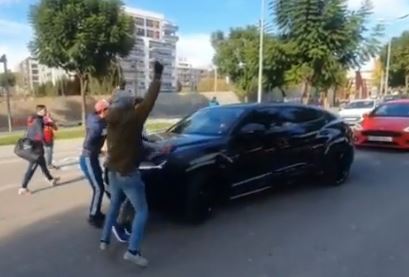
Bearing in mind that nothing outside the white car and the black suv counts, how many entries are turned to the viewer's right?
0

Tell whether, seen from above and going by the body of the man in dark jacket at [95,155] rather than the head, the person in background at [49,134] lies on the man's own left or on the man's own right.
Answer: on the man's own left

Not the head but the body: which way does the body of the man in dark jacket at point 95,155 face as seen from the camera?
to the viewer's right

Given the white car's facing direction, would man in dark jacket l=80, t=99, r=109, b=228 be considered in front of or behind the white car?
in front

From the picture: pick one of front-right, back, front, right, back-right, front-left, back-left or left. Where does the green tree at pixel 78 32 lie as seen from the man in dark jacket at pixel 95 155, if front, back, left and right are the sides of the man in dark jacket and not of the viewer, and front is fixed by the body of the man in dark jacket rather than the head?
left

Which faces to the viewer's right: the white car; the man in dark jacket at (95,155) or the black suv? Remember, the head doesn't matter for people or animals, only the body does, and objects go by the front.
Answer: the man in dark jacket
